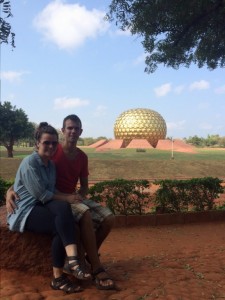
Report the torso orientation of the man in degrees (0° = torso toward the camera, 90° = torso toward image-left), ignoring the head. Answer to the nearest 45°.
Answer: approximately 315°

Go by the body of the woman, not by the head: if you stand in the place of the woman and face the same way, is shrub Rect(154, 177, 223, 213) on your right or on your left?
on your left

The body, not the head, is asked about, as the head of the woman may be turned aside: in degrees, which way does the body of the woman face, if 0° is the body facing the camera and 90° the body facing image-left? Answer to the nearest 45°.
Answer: approximately 315°

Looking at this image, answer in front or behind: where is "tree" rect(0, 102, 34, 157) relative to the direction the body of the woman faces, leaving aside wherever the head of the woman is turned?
behind

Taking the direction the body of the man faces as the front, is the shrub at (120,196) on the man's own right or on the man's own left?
on the man's own left
